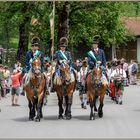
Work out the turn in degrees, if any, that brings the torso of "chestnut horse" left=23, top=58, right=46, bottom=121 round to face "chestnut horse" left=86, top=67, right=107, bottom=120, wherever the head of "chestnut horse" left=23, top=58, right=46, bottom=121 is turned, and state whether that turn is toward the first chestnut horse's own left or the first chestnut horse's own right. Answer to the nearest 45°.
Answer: approximately 90° to the first chestnut horse's own left

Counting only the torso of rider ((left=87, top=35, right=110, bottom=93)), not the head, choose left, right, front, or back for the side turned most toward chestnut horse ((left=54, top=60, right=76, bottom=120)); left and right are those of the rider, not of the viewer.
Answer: right

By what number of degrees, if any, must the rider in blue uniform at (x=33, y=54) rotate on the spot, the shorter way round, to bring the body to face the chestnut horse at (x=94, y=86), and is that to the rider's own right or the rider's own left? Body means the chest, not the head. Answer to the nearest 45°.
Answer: approximately 90° to the rider's own left

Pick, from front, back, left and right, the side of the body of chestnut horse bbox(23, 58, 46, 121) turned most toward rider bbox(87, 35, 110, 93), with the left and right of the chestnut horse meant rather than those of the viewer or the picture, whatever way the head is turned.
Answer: left

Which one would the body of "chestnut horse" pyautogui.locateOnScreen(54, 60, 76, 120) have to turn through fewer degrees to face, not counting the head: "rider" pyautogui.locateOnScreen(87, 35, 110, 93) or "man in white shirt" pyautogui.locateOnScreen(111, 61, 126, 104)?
the rider

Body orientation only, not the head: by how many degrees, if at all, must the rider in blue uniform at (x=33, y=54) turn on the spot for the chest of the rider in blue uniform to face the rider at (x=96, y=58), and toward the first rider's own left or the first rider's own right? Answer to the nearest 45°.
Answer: approximately 90° to the first rider's own left
